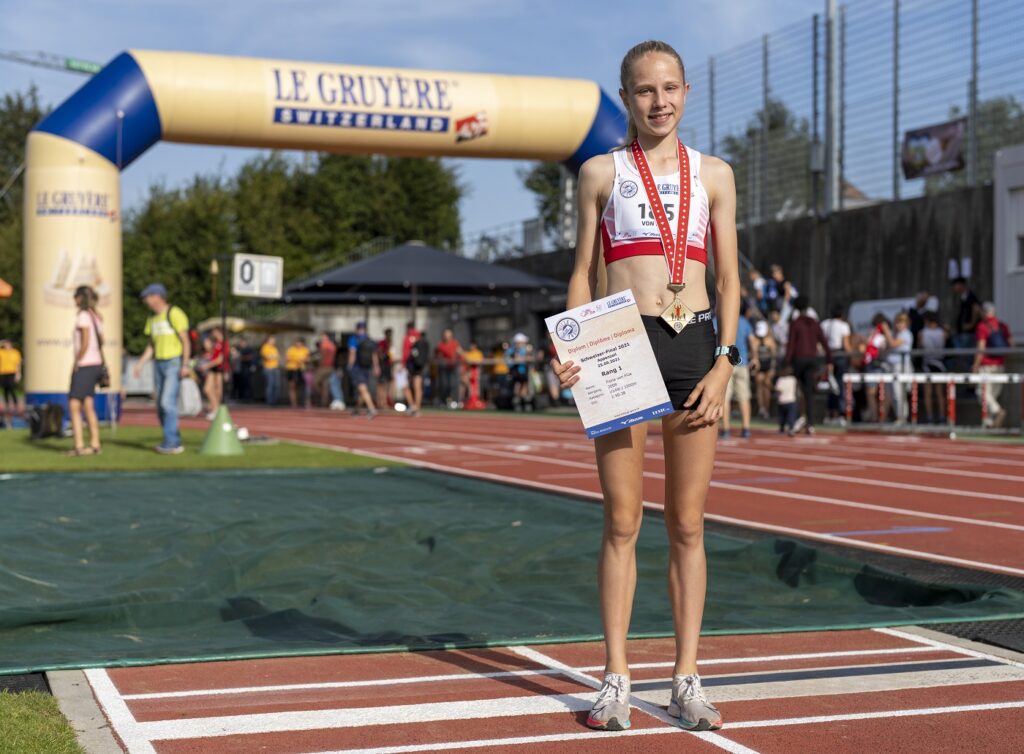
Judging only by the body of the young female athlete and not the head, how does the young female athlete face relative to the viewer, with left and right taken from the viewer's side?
facing the viewer

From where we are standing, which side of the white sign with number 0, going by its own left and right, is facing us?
front

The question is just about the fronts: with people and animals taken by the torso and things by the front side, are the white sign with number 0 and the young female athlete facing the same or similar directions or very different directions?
same or similar directions

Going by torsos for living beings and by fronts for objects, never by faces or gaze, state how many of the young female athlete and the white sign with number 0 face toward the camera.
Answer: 2

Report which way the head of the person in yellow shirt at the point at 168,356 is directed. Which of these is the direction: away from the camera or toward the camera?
toward the camera

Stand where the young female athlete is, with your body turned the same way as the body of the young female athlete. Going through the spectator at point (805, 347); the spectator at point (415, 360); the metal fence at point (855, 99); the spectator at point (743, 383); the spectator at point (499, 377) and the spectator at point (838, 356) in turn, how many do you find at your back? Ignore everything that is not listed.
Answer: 6

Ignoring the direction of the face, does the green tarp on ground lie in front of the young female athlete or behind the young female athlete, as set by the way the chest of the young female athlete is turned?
behind

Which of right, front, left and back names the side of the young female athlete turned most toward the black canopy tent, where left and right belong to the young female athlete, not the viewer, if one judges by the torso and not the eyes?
back

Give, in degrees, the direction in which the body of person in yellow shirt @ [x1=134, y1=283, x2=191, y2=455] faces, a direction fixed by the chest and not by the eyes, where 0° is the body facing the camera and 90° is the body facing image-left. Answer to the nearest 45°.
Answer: approximately 45°

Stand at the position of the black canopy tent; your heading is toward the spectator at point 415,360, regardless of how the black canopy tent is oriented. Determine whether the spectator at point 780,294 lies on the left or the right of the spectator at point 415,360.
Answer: left

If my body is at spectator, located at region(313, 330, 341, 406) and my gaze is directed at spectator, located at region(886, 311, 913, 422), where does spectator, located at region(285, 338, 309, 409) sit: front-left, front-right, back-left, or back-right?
back-right
